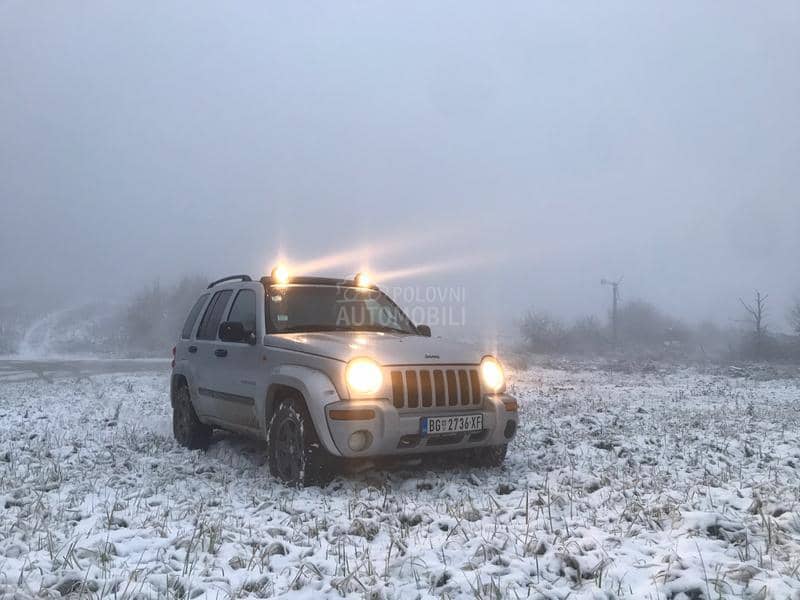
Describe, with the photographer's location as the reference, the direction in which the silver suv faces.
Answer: facing the viewer and to the right of the viewer

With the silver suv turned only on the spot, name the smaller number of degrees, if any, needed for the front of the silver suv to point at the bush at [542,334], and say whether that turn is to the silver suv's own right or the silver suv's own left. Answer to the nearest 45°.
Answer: approximately 135° to the silver suv's own left
